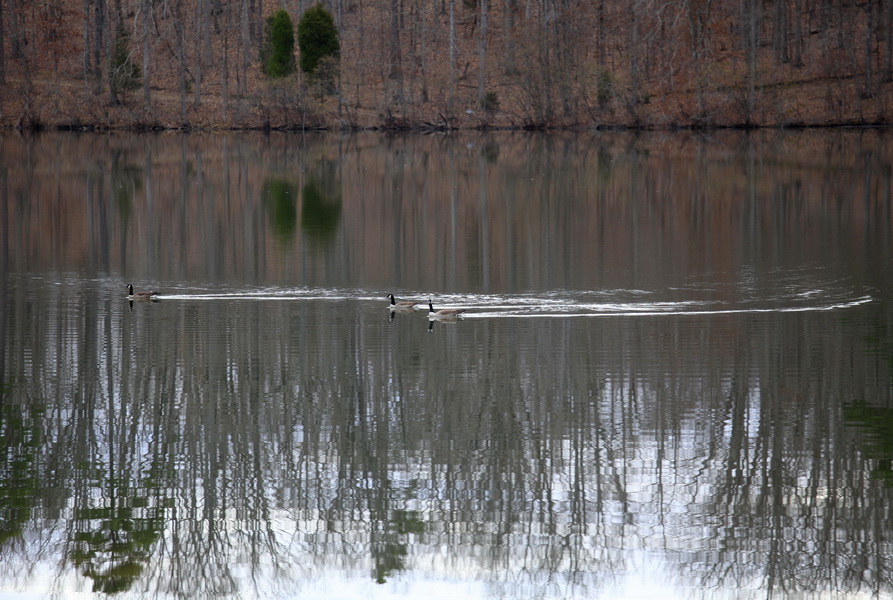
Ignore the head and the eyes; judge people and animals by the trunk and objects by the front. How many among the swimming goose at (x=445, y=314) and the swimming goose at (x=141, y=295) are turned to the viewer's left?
2

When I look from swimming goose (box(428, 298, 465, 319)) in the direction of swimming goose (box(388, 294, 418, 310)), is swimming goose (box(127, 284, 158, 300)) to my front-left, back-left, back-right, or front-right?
front-left

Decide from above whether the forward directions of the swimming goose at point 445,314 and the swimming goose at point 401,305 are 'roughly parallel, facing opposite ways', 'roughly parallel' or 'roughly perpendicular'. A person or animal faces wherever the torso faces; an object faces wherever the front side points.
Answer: roughly parallel

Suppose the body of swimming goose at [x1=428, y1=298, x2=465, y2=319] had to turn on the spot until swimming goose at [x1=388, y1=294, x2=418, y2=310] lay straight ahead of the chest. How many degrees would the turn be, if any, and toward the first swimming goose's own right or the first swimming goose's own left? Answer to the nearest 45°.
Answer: approximately 45° to the first swimming goose's own right

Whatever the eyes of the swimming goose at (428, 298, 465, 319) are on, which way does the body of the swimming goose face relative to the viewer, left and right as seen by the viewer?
facing to the left of the viewer

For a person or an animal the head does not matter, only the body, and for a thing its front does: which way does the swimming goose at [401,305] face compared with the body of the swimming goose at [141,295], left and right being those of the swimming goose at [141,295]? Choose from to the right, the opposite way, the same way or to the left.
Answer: the same way

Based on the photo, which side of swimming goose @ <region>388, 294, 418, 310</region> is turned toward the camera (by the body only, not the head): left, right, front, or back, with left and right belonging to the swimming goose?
left

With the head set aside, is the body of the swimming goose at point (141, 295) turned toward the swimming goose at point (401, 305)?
no

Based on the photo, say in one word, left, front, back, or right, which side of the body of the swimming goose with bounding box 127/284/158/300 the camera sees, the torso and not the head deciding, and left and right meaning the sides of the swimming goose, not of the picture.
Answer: left

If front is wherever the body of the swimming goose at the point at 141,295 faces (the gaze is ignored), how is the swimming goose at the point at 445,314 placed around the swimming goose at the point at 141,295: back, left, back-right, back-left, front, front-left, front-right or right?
back-left

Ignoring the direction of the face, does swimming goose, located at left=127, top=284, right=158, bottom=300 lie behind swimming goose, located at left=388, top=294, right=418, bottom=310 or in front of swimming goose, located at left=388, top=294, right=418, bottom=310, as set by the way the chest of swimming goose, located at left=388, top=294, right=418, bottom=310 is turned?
in front

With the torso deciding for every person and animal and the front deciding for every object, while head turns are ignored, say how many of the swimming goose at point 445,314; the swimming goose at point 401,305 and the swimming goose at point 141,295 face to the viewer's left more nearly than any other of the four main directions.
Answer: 3

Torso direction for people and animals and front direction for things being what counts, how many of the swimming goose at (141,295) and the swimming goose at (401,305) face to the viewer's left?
2

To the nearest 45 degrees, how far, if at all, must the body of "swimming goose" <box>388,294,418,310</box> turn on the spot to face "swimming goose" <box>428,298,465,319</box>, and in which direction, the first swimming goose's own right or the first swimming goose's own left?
approximately 135° to the first swimming goose's own left

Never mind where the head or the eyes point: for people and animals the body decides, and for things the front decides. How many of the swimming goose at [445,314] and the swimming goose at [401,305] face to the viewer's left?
2

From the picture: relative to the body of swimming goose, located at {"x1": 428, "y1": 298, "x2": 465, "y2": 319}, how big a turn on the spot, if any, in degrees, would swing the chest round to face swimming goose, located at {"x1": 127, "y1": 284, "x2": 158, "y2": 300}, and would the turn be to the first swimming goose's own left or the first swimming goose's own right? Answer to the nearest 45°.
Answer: approximately 45° to the first swimming goose's own right

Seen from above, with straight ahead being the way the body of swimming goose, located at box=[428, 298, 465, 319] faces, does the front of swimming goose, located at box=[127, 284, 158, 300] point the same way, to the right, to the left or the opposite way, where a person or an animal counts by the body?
the same way
